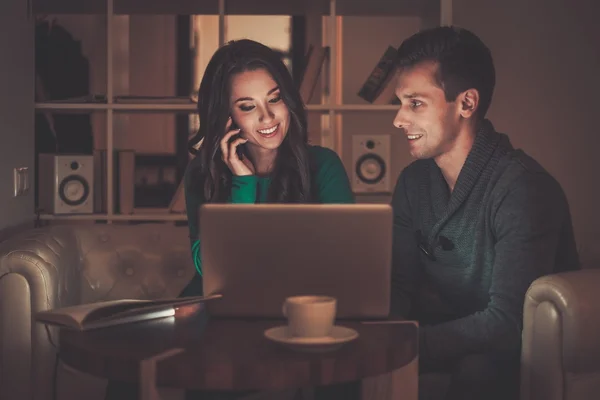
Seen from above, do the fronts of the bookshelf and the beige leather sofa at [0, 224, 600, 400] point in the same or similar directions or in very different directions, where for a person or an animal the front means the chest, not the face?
same or similar directions

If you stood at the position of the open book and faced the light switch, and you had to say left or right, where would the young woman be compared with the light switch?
right

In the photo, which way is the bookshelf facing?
toward the camera

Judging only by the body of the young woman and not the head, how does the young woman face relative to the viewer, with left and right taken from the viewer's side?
facing the viewer

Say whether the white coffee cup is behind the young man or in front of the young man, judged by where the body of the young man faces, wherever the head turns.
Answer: in front

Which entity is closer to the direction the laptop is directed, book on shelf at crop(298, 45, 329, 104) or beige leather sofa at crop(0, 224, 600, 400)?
the book on shelf

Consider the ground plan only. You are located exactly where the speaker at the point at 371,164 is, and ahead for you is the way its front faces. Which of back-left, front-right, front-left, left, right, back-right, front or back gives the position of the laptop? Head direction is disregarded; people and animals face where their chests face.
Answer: front

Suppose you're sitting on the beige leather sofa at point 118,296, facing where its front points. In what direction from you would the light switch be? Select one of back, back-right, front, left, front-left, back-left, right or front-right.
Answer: back-right

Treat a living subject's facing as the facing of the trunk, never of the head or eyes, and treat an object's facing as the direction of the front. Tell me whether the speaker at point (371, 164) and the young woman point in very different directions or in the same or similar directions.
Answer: same or similar directions

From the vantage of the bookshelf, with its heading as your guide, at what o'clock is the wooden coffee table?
The wooden coffee table is roughly at 12 o'clock from the bookshelf.

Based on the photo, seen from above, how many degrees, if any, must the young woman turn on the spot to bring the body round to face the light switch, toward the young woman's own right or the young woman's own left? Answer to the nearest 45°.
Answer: approximately 135° to the young woman's own right

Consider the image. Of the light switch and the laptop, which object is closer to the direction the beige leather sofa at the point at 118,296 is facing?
the laptop

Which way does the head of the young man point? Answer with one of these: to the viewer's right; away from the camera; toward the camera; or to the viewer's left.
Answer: to the viewer's left

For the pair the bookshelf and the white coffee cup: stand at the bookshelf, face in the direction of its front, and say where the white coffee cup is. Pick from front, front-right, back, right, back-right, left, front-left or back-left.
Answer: front

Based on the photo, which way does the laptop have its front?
away from the camera
